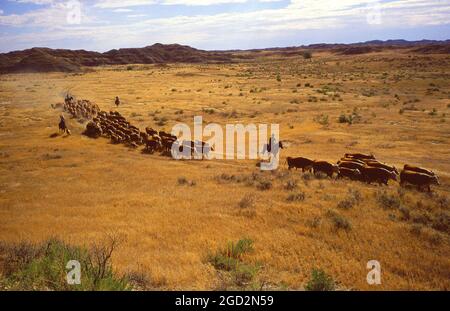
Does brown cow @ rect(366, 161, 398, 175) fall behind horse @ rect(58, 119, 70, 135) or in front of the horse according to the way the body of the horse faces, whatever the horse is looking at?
in front

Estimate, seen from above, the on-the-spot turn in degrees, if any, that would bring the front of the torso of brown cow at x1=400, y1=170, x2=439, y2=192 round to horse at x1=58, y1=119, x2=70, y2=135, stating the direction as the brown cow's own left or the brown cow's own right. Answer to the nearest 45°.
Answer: approximately 180°

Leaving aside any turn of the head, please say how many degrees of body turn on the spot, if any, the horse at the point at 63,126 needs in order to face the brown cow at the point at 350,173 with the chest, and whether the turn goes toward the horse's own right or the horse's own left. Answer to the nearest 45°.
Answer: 0° — it already faces it

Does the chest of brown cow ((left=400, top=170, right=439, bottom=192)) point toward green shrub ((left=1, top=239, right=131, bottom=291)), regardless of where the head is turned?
no

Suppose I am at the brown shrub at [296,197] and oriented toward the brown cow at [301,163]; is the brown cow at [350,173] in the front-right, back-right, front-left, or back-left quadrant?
front-right
